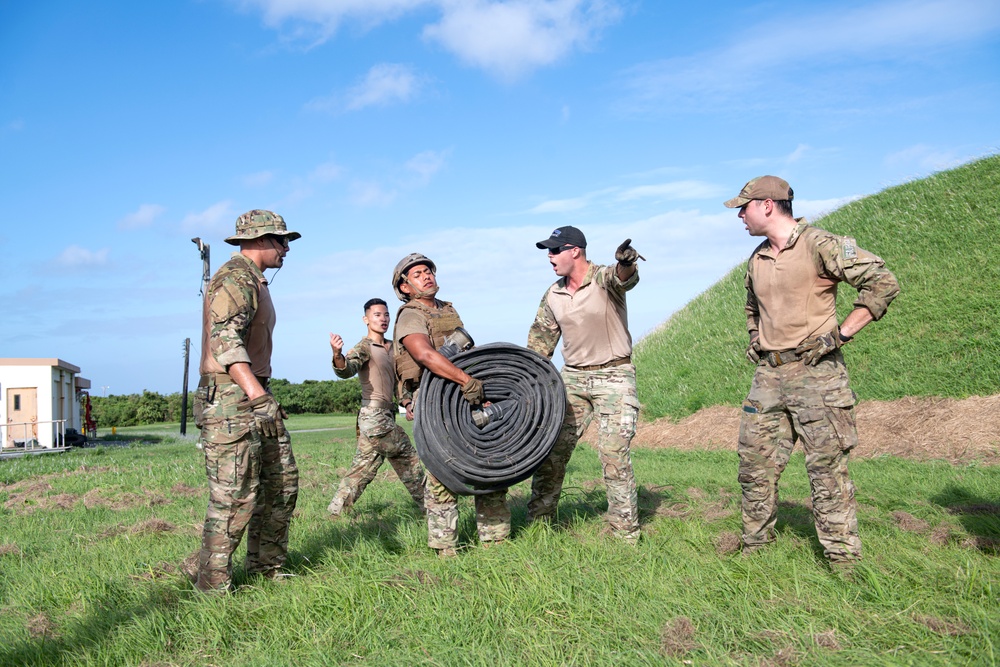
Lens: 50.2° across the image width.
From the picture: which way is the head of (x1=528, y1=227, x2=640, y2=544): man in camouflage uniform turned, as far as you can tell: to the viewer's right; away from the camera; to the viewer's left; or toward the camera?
to the viewer's left

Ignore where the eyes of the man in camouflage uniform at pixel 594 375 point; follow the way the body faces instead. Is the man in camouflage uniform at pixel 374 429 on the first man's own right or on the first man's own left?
on the first man's own right

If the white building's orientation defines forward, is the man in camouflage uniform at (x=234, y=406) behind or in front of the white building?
in front

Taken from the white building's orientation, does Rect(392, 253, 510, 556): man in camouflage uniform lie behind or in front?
in front

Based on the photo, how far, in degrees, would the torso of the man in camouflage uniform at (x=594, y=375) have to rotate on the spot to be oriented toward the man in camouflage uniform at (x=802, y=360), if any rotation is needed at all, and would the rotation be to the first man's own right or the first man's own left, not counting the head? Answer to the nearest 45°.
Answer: approximately 90° to the first man's own left

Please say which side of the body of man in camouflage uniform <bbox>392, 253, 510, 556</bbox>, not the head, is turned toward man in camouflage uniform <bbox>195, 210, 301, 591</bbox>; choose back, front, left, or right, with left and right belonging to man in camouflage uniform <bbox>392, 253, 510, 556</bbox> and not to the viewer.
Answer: right

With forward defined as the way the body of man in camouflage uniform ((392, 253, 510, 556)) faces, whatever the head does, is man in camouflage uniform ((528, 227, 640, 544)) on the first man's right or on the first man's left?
on the first man's left

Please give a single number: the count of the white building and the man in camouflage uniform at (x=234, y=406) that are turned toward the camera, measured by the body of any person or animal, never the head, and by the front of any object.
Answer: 1

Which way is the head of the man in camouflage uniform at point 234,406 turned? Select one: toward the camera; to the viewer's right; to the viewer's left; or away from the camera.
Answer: to the viewer's right

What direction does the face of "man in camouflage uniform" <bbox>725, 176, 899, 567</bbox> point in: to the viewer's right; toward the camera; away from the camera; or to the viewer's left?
to the viewer's left

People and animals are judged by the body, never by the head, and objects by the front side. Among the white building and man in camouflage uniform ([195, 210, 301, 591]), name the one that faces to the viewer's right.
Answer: the man in camouflage uniform
